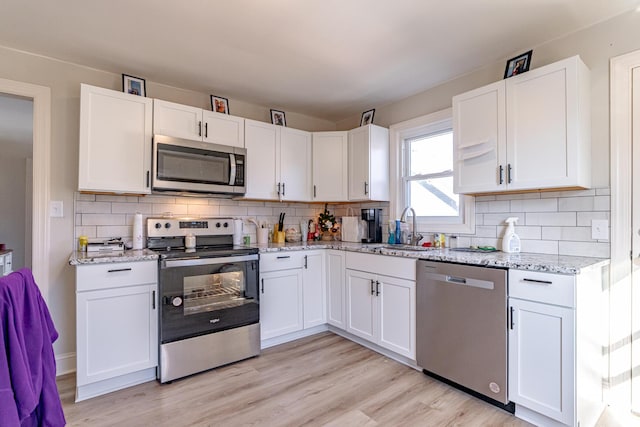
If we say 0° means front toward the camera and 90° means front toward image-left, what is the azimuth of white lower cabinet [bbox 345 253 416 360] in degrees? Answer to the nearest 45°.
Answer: approximately 45°

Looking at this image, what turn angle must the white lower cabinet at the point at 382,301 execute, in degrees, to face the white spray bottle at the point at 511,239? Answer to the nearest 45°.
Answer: approximately 135° to its left

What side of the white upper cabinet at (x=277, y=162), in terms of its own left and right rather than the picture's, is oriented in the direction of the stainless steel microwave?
right

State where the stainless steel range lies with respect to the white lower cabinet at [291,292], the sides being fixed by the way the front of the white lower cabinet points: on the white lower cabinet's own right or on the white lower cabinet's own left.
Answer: on the white lower cabinet's own right

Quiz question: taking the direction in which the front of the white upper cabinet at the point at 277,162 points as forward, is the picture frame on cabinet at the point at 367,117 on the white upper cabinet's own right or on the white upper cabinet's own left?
on the white upper cabinet's own left

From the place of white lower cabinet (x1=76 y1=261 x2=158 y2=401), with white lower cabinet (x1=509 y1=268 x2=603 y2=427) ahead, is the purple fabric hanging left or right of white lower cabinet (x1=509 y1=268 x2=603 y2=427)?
right

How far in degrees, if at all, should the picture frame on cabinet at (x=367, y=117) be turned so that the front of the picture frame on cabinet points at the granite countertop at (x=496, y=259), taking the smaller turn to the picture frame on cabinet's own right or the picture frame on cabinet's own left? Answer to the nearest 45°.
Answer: approximately 90° to the picture frame on cabinet's own left
